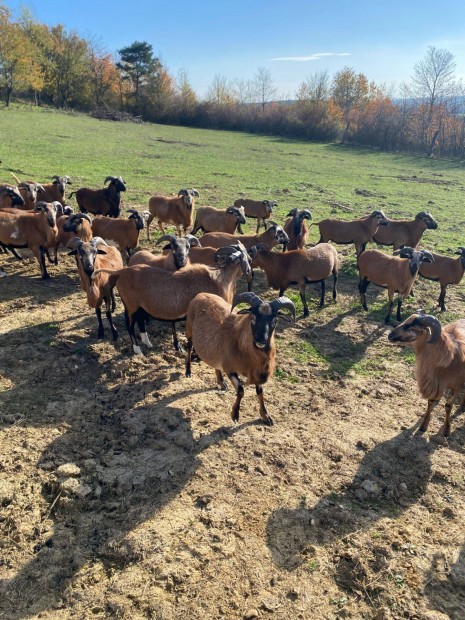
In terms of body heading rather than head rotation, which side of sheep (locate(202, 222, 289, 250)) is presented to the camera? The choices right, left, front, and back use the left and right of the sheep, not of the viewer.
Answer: right

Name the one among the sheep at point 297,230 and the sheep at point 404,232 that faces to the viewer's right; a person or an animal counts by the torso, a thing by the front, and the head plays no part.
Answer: the sheep at point 404,232

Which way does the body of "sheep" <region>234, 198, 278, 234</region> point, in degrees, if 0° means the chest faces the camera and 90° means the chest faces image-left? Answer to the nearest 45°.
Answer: approximately 315°

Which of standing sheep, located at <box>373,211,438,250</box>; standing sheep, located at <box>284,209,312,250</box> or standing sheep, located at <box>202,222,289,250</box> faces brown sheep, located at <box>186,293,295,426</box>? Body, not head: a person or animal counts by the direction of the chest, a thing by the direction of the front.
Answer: standing sheep, located at <box>284,209,312,250</box>

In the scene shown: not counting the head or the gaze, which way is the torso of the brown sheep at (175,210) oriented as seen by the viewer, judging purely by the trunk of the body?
to the viewer's right

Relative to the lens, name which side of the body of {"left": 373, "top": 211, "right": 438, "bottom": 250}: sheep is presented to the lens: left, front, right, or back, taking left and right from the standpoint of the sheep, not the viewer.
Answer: right

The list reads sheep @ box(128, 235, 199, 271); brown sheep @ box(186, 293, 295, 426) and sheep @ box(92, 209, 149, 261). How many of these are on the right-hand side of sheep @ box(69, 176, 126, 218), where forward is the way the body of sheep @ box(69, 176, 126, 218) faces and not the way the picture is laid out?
3

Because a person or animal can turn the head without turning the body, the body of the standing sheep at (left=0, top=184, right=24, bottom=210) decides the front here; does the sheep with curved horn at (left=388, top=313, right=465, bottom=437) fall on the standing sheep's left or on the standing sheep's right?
on the standing sheep's right

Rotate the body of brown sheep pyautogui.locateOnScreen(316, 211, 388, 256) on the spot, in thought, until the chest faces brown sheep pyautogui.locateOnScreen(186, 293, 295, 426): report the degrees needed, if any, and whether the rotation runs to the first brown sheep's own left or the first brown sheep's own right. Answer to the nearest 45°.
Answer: approximately 90° to the first brown sheep's own right

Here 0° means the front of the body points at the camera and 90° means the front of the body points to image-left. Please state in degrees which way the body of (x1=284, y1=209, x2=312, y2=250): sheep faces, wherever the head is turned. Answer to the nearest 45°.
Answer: approximately 0°
